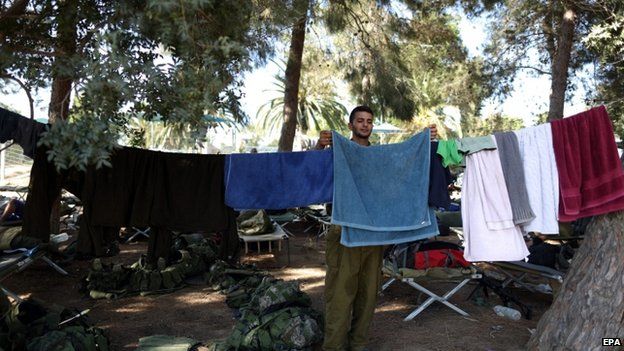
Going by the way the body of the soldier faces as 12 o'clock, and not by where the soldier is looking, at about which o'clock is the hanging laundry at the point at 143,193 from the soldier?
The hanging laundry is roughly at 3 o'clock from the soldier.

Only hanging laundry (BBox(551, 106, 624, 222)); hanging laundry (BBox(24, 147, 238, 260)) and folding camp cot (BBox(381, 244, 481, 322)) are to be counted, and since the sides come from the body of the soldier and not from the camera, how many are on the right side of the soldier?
1

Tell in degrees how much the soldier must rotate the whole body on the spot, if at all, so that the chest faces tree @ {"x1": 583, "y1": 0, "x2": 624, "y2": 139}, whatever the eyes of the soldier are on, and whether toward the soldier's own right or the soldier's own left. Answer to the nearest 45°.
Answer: approximately 135° to the soldier's own left

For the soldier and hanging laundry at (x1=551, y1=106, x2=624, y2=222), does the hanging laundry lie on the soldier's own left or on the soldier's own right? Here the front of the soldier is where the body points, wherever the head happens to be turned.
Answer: on the soldier's own left

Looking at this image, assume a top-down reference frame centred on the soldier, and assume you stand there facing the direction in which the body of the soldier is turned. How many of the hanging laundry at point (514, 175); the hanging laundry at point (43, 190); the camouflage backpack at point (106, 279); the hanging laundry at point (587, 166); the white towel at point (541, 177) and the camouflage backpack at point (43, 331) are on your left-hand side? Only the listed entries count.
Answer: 3

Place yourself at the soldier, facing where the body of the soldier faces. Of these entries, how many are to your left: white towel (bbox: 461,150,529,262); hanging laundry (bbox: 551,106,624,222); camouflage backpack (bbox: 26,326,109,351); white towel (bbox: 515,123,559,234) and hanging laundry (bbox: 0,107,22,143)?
3

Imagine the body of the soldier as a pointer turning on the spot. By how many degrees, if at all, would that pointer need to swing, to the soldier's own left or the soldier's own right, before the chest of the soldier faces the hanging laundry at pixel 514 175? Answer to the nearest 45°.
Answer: approximately 90° to the soldier's own left

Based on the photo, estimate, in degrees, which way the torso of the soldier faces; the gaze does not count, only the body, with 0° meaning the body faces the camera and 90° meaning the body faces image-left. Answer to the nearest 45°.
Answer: approximately 0°

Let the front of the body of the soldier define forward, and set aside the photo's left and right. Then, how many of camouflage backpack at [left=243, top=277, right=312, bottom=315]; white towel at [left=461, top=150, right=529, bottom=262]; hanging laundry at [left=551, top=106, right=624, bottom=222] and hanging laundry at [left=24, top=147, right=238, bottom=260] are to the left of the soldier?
2

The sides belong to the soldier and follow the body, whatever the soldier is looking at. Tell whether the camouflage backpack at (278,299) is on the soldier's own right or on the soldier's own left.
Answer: on the soldier's own right

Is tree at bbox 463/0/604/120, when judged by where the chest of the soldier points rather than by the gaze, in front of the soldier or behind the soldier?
behind

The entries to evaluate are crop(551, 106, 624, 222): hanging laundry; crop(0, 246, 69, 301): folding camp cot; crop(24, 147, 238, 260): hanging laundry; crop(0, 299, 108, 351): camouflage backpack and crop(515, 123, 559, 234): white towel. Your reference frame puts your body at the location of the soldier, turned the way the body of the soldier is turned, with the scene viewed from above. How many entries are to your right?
3
